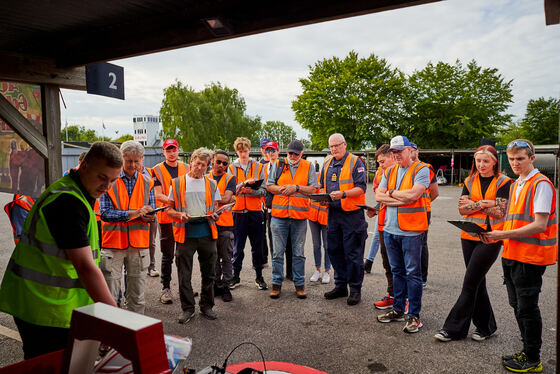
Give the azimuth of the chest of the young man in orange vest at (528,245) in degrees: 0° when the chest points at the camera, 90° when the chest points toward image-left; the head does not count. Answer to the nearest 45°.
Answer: approximately 45°

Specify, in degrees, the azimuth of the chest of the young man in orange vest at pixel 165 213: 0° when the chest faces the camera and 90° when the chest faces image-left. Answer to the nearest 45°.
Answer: approximately 0°

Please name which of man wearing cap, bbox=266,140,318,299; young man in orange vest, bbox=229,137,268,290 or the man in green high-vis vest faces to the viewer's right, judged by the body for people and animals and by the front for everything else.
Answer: the man in green high-vis vest

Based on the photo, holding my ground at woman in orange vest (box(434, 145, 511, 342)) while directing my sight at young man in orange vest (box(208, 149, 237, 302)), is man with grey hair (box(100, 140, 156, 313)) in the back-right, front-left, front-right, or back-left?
front-left

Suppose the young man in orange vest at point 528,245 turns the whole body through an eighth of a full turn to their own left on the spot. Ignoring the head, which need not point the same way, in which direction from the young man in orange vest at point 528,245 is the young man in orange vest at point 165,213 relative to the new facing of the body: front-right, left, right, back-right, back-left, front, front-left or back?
right

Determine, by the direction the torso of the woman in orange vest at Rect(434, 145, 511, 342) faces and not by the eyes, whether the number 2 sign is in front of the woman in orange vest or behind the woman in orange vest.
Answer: in front

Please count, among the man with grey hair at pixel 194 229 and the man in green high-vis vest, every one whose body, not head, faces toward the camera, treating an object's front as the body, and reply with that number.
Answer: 1

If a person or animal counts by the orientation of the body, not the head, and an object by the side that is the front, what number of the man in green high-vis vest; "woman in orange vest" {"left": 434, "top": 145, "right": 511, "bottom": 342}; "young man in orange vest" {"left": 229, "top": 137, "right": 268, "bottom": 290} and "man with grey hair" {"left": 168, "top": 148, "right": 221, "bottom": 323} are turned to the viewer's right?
1

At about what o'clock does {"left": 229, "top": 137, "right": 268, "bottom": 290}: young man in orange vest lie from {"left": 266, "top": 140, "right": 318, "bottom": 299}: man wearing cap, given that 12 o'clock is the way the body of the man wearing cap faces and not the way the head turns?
The young man in orange vest is roughly at 4 o'clock from the man wearing cap.

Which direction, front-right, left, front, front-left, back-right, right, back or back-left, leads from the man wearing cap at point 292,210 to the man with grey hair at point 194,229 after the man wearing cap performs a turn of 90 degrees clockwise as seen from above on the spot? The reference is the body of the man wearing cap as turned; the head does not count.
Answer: front-left

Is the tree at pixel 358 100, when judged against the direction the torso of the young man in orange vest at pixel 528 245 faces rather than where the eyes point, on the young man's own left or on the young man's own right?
on the young man's own right

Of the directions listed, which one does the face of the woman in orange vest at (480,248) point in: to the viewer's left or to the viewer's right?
to the viewer's left

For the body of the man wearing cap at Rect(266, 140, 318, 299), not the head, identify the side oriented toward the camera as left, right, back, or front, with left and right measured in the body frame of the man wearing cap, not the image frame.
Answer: front

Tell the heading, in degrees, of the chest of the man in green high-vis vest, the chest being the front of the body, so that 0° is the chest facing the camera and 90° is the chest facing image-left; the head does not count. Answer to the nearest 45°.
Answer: approximately 270°

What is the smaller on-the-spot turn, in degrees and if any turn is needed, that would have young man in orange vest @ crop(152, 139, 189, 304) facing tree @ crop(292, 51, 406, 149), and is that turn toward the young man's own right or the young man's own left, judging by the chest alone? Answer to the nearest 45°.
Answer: approximately 135° to the young man's own left

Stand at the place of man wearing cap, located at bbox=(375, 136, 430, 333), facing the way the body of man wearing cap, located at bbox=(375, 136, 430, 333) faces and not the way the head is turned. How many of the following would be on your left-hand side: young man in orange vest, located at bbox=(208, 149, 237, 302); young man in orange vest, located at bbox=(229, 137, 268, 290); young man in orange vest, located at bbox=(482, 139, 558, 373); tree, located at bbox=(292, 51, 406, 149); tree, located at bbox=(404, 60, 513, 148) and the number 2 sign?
1

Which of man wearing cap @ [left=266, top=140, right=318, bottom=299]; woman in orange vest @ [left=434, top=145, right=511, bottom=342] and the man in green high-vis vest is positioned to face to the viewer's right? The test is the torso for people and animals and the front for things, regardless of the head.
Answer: the man in green high-vis vest

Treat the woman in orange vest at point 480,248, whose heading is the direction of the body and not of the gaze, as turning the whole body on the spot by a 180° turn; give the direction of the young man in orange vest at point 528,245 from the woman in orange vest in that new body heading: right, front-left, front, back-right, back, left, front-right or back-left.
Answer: right

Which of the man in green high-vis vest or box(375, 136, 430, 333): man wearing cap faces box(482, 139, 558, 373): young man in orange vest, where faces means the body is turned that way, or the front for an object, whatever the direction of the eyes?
the man in green high-vis vest
